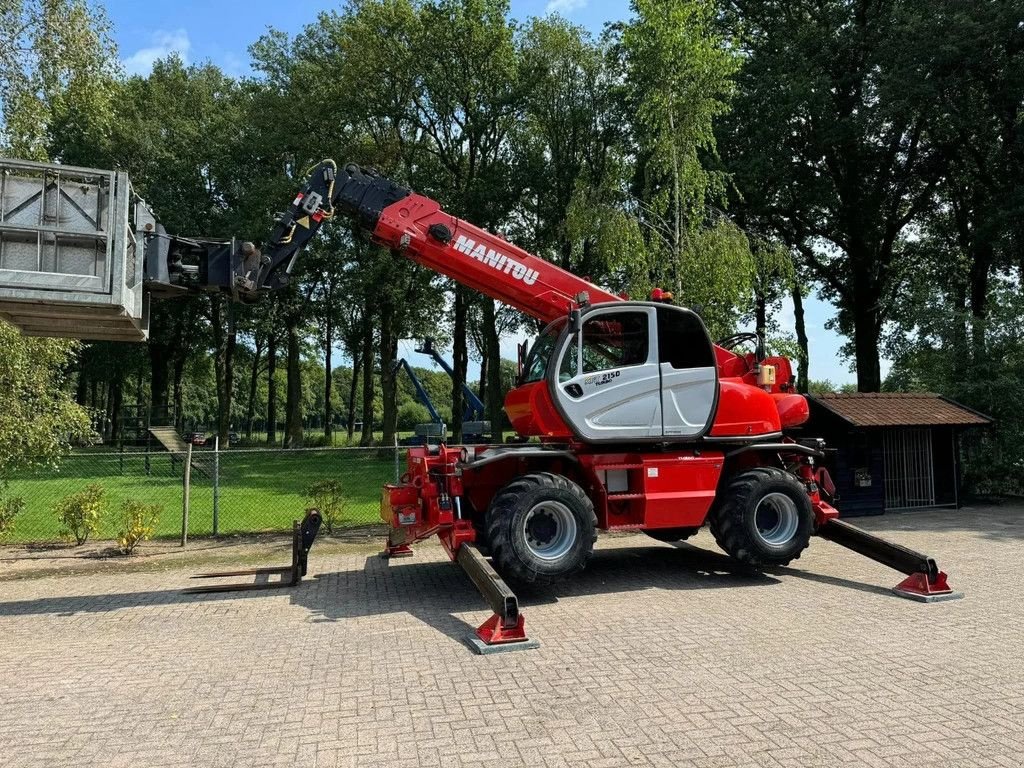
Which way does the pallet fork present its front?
to the viewer's left

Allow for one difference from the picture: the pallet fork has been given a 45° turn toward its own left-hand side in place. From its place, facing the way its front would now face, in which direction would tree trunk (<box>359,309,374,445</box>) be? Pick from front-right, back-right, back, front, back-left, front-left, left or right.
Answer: back-right

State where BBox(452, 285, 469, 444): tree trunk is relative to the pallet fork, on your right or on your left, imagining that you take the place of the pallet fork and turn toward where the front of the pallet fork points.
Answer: on your right

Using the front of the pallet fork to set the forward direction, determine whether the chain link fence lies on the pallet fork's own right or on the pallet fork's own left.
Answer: on the pallet fork's own right

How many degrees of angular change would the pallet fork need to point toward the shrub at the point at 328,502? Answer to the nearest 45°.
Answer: approximately 90° to its right

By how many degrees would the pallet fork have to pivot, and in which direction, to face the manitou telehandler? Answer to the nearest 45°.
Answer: approximately 135° to its left

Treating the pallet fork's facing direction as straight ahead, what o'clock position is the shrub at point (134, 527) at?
The shrub is roughly at 2 o'clock from the pallet fork.

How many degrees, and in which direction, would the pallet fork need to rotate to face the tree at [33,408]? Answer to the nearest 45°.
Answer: approximately 45° to its right

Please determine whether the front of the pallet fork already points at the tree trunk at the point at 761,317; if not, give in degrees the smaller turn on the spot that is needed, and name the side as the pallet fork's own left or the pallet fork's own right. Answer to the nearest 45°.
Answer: approximately 135° to the pallet fork's own right

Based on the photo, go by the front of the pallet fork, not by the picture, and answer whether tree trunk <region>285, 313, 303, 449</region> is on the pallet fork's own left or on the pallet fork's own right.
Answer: on the pallet fork's own right

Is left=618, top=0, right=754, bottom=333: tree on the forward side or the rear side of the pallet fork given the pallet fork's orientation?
on the rear side

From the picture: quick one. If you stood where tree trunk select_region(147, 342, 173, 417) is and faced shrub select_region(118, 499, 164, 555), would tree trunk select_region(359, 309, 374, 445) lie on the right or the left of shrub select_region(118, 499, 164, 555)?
left
